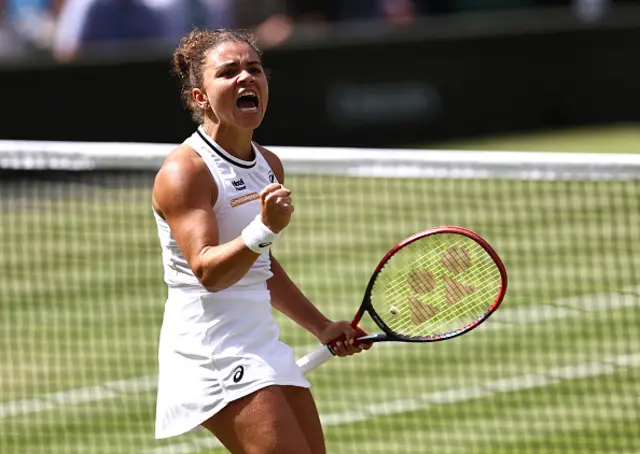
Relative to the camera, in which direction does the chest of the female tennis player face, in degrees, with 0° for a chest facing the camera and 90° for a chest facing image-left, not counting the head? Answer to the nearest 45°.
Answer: approximately 315°

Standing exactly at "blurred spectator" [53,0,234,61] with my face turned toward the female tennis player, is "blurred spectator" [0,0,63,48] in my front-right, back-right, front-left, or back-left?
back-right

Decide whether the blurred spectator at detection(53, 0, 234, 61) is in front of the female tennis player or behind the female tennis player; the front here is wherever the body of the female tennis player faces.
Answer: behind

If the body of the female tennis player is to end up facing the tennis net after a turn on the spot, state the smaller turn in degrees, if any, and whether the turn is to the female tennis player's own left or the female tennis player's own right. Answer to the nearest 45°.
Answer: approximately 135° to the female tennis player's own left
